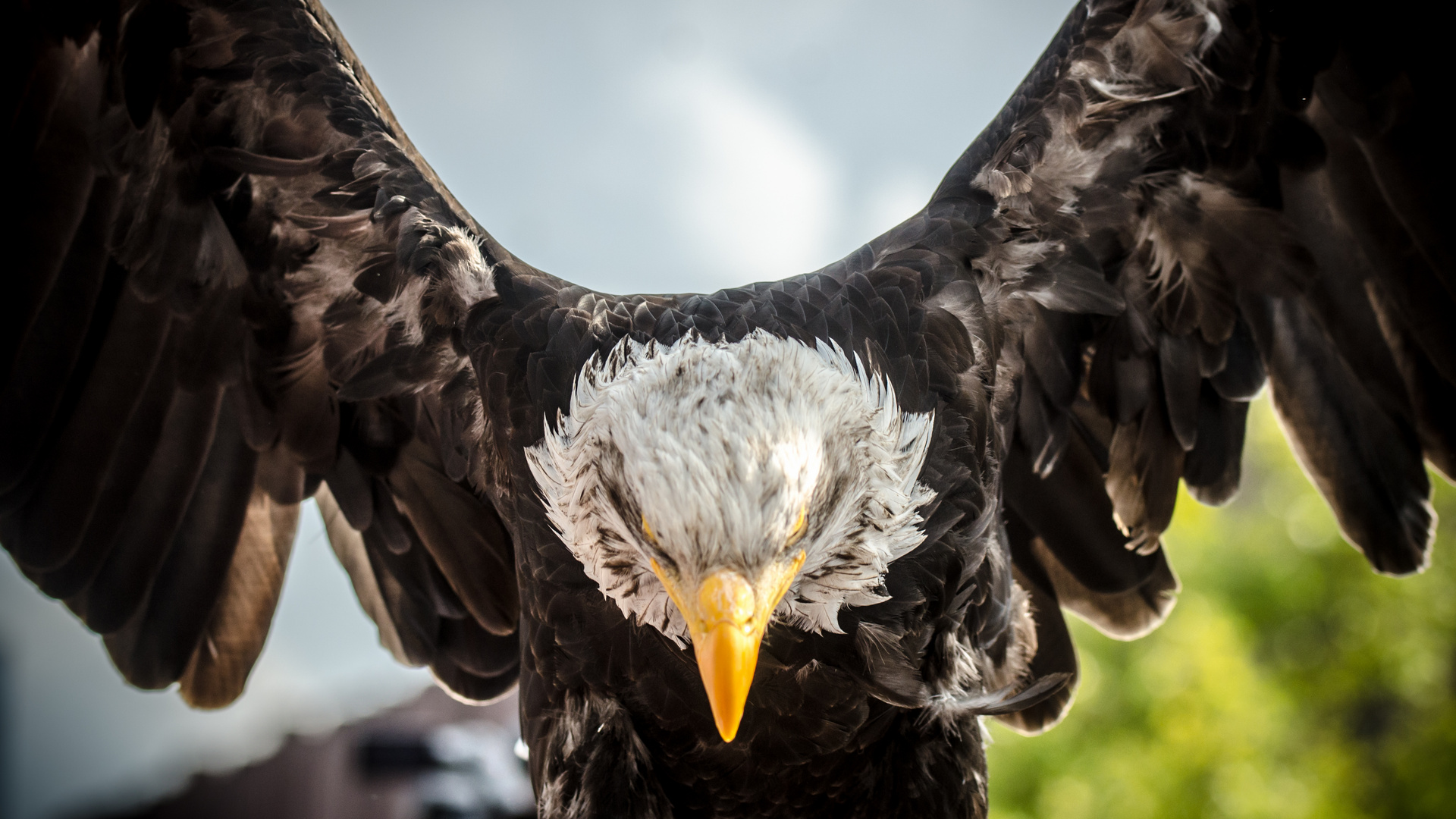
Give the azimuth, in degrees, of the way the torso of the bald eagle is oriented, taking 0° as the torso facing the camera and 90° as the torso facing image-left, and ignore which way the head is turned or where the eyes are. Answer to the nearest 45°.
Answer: approximately 0°

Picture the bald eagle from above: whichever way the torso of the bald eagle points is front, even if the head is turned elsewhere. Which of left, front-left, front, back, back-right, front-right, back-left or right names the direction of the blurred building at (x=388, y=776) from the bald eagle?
back-right
